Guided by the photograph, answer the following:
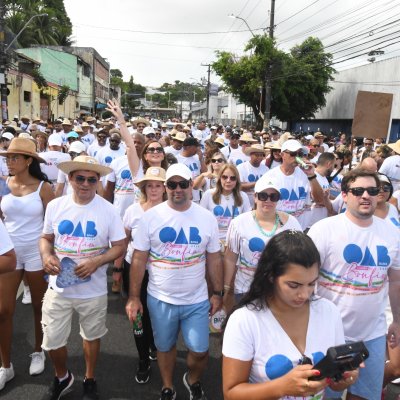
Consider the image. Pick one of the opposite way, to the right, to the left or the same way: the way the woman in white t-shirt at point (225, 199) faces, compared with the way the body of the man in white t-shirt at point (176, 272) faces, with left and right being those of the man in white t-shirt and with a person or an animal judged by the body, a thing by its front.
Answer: the same way

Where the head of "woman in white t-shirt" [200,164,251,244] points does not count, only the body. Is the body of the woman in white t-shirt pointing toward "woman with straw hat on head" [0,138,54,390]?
no

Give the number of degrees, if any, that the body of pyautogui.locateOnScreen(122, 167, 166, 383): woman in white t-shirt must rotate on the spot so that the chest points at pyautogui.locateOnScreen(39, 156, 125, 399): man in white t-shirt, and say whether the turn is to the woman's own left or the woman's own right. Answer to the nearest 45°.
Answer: approximately 45° to the woman's own right

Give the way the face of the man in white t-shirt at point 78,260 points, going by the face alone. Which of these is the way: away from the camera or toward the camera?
toward the camera

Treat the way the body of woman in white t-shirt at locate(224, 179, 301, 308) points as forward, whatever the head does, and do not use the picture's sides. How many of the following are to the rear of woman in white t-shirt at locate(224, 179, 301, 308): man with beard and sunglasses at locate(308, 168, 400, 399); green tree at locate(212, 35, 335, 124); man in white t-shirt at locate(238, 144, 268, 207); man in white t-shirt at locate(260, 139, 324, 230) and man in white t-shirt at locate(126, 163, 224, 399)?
3

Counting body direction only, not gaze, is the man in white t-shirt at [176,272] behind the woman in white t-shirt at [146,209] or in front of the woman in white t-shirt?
in front

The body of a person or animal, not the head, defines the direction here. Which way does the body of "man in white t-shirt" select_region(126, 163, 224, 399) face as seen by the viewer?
toward the camera

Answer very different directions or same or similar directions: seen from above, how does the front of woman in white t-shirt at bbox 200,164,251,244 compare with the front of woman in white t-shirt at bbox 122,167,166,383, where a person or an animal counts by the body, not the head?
same or similar directions

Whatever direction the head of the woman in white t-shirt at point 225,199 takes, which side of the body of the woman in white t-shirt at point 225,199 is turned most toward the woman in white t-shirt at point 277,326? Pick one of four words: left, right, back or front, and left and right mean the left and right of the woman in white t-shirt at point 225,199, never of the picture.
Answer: front

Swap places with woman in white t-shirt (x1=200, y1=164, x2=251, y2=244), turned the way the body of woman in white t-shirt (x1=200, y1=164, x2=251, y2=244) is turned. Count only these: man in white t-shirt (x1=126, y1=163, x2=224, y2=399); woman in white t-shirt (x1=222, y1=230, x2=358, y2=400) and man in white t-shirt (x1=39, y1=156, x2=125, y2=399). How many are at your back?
0

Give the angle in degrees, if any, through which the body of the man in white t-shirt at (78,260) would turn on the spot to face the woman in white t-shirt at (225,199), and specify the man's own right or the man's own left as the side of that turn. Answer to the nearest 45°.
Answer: approximately 135° to the man's own left

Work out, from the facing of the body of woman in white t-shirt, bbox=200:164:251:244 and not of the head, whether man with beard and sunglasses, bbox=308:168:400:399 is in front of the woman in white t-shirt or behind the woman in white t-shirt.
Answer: in front

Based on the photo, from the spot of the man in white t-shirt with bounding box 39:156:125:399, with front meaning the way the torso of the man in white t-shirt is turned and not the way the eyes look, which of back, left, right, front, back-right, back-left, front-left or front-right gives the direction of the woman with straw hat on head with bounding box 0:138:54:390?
back-right

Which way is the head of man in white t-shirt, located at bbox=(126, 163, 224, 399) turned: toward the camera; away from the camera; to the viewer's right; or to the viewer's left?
toward the camera

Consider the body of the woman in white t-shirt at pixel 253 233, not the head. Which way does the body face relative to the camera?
toward the camera

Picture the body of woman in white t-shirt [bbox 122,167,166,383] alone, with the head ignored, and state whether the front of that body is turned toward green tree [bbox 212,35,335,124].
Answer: no

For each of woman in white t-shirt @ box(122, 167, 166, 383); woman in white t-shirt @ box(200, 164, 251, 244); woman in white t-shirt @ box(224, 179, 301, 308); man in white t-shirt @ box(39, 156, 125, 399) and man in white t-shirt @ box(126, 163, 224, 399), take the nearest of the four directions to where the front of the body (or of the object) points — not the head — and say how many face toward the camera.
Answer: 5

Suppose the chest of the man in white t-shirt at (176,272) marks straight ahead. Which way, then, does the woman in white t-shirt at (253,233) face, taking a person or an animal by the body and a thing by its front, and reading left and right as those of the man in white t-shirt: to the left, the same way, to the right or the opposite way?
the same way

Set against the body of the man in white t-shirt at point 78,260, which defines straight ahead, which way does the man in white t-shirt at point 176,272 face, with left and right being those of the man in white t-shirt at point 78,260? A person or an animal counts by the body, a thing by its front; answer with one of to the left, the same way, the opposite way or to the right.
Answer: the same way

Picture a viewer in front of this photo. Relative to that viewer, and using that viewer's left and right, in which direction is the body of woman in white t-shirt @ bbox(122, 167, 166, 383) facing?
facing the viewer

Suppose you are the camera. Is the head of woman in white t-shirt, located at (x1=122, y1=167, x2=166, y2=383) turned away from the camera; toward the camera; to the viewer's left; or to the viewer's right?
toward the camera
